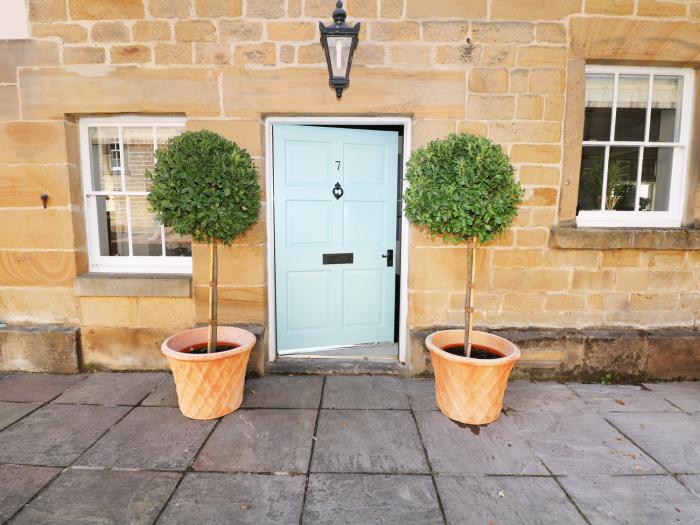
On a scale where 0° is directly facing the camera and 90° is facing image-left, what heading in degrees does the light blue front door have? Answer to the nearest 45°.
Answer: approximately 0°

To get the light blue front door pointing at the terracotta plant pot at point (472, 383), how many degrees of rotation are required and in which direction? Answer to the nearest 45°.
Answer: approximately 45° to its left
